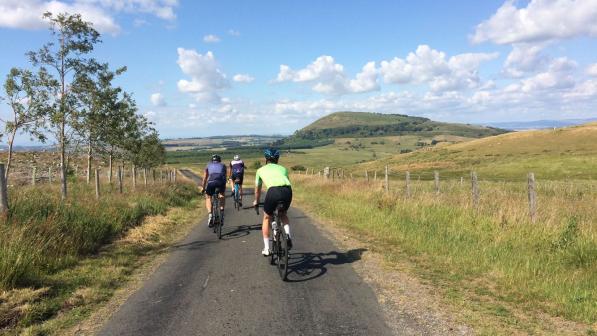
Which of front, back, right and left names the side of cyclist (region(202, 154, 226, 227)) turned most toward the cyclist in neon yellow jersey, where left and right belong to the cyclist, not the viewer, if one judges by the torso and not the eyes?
back

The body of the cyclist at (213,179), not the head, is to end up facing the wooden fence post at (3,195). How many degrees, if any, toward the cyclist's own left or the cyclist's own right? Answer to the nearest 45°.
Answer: approximately 135° to the cyclist's own left

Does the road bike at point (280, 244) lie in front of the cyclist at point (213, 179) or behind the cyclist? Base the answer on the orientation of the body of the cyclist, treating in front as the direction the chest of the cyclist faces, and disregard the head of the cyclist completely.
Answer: behind

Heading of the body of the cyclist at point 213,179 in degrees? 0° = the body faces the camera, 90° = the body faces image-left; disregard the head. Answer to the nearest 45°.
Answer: approximately 180°
